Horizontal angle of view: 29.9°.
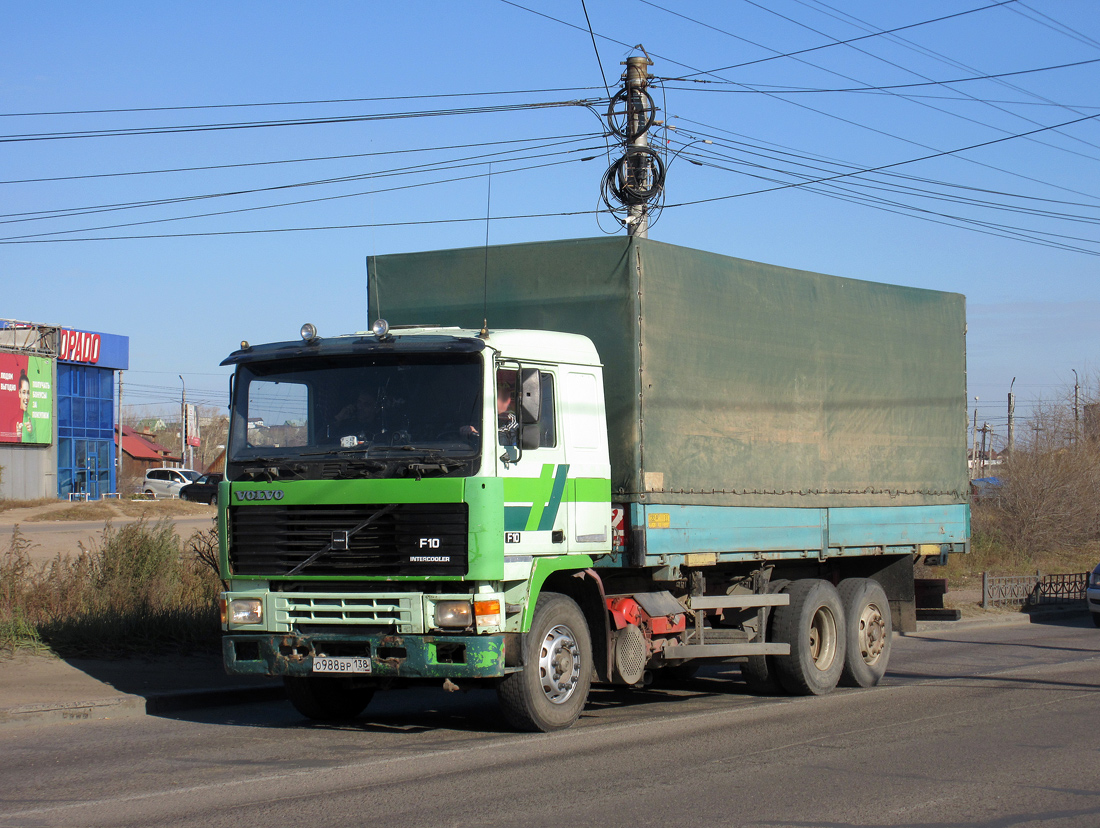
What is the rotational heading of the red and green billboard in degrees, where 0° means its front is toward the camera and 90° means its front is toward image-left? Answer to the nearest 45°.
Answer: approximately 315°

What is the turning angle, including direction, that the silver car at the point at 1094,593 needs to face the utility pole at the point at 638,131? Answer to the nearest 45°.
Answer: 0° — it already faces it

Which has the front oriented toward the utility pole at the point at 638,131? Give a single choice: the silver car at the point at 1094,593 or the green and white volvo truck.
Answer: the silver car

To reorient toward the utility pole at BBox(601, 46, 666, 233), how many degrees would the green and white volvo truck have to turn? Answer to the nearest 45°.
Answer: approximately 135° to its right
